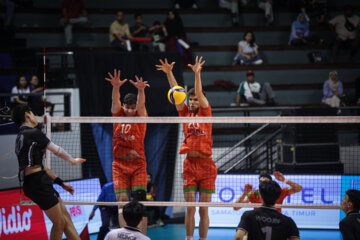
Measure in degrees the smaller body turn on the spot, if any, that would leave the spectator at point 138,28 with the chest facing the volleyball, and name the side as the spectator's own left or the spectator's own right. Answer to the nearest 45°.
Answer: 0° — they already face it

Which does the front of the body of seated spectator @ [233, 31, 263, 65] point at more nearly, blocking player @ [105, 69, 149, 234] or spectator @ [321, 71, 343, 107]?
the blocking player

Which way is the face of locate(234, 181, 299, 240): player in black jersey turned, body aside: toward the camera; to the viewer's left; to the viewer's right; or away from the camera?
away from the camera

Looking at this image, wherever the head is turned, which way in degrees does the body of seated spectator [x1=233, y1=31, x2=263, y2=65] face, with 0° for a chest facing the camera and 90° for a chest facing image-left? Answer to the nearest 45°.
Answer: approximately 0°

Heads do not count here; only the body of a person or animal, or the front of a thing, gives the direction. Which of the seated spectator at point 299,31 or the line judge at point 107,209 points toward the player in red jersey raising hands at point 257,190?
the seated spectator

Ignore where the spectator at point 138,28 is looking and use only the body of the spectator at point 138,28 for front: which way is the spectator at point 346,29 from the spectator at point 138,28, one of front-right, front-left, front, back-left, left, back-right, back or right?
left

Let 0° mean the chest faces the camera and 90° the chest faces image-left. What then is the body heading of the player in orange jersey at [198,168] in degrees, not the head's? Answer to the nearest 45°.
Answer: approximately 0°

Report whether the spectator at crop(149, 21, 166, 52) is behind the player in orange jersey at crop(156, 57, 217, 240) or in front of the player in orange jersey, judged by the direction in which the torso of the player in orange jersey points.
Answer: behind

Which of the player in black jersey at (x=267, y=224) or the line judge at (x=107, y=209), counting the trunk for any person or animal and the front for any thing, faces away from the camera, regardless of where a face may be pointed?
the player in black jersey

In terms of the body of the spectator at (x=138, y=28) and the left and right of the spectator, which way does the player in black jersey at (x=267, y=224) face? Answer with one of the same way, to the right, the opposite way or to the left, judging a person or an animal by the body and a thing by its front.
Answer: the opposite way

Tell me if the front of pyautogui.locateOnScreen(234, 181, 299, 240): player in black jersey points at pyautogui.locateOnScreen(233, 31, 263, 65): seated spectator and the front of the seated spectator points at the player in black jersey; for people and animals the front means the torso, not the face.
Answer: yes

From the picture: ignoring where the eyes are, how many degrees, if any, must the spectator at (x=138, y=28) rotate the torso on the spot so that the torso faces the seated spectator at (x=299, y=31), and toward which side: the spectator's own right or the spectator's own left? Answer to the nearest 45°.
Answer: approximately 90° to the spectator's own left

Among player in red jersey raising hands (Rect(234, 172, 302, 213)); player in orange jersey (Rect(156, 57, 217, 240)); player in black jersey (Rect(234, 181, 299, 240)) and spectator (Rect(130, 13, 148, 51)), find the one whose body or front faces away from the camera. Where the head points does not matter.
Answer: the player in black jersey
